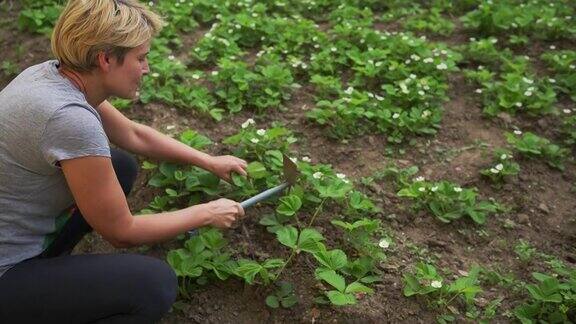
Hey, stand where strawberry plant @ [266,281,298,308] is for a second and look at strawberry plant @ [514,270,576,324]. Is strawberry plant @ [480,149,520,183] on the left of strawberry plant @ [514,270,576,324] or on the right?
left

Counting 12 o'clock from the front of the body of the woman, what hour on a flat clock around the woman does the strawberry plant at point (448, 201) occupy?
The strawberry plant is roughly at 12 o'clock from the woman.

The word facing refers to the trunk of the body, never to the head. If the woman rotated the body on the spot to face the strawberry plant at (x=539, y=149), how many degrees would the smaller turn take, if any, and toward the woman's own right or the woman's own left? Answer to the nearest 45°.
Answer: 0° — they already face it

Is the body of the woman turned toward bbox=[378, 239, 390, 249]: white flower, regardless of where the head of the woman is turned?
yes

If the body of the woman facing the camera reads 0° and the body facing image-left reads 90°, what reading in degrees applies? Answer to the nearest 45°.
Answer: approximately 270°

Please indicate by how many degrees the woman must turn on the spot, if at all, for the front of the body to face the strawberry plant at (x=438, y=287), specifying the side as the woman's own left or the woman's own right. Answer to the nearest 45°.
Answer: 0° — they already face it

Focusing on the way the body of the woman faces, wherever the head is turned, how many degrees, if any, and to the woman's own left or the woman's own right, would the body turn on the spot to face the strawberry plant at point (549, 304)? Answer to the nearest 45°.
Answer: approximately 45° to the woman's own right

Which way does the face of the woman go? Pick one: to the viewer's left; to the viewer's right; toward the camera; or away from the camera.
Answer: to the viewer's right

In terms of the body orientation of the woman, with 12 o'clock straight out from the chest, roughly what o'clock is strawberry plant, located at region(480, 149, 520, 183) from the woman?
The strawberry plant is roughly at 12 o'clock from the woman.
